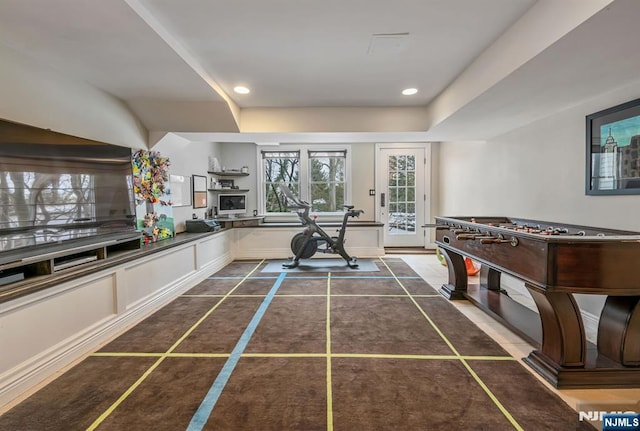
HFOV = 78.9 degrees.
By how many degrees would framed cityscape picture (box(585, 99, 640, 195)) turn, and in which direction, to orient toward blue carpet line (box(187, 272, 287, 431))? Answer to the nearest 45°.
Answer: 0° — it already faces it

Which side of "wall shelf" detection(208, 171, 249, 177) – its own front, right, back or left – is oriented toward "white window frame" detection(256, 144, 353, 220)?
left

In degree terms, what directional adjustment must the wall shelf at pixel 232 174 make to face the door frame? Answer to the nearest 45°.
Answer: approximately 90° to its left

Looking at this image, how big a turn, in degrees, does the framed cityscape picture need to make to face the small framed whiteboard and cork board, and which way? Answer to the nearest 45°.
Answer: approximately 45° to its right

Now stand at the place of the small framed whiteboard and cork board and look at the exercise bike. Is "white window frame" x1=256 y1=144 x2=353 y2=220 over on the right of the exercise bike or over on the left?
left

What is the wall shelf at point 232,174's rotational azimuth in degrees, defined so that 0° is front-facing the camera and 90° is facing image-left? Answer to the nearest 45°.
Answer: approximately 0°

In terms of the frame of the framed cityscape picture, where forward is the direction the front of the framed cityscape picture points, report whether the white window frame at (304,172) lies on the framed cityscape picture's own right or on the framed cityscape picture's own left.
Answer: on the framed cityscape picture's own right

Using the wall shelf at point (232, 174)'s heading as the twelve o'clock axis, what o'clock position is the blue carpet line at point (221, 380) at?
The blue carpet line is roughly at 12 o'clock from the wall shelf.

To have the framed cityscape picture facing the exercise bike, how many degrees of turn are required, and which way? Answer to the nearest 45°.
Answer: approximately 45° to its right
